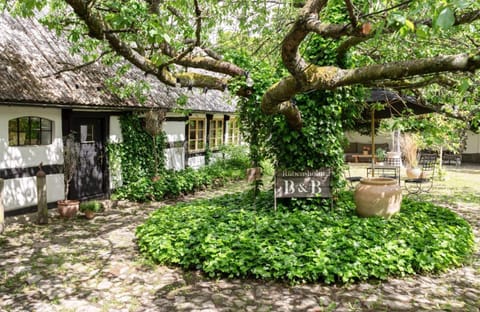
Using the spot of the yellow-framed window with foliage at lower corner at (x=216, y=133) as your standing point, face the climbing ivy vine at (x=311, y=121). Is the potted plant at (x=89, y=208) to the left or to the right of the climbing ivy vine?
right

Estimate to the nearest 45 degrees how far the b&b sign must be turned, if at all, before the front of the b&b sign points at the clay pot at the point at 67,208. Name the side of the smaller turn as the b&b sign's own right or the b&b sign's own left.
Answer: approximately 90° to the b&b sign's own right

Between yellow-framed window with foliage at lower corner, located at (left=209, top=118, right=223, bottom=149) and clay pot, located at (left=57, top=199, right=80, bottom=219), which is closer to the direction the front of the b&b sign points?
the clay pot

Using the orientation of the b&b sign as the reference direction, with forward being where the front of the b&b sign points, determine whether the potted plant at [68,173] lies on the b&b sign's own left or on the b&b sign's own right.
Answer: on the b&b sign's own right

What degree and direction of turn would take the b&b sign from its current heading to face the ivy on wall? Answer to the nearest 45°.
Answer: approximately 135° to its right

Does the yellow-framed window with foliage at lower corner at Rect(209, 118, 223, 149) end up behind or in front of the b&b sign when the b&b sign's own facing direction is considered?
behind

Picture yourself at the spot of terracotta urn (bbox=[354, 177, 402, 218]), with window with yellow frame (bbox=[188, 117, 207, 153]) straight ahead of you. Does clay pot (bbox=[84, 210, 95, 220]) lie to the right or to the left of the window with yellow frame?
left

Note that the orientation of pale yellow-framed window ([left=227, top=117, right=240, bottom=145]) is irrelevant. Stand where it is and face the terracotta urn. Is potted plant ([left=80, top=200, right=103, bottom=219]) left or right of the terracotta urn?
right

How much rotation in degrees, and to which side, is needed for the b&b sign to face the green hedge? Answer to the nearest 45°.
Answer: approximately 135° to its right

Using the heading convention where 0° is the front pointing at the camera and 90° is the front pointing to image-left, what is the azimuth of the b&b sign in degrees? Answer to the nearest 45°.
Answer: approximately 0°

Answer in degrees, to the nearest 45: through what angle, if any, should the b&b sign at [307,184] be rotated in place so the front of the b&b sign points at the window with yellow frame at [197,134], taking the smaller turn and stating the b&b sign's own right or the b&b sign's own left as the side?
approximately 135° to the b&b sign's own right
